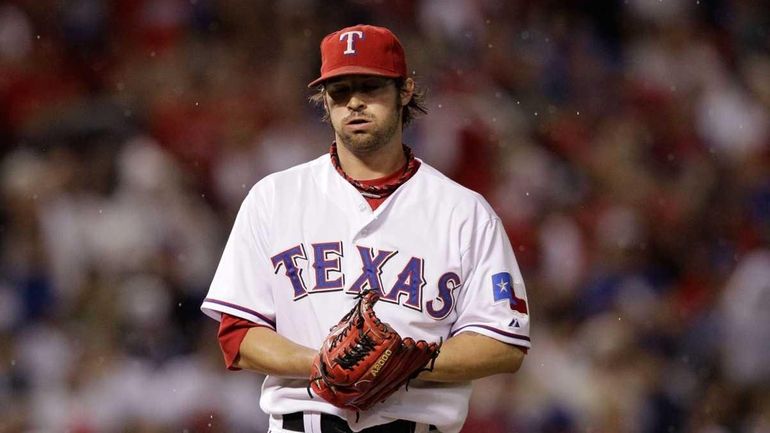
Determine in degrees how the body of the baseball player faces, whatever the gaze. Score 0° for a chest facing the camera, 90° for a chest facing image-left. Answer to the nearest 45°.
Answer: approximately 0°
